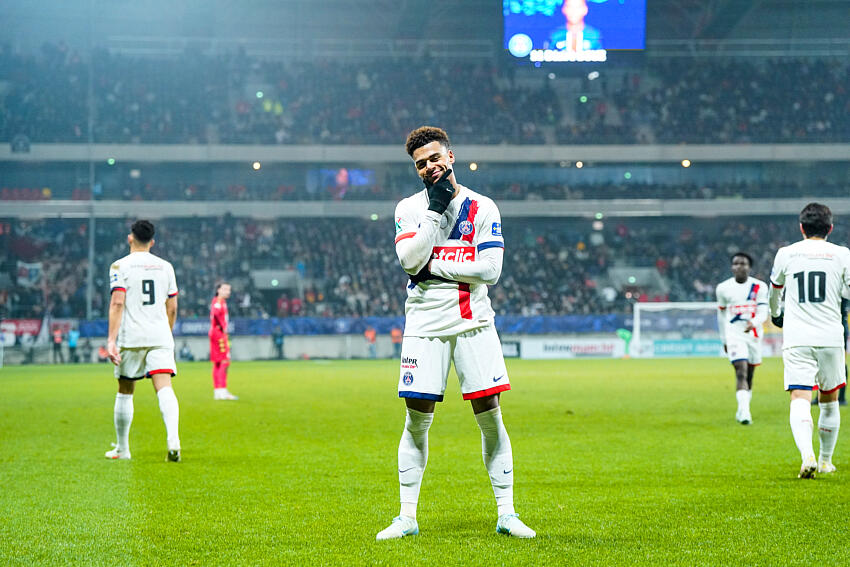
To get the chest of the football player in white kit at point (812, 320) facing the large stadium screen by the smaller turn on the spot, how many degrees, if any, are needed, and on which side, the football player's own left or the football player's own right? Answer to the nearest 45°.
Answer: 0° — they already face it

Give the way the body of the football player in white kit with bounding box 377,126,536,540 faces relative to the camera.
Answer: toward the camera

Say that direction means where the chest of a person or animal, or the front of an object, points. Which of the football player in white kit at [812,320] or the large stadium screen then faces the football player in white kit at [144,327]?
the large stadium screen

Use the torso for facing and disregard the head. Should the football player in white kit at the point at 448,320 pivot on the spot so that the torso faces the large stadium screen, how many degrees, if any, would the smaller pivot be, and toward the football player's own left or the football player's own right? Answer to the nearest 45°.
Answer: approximately 180°

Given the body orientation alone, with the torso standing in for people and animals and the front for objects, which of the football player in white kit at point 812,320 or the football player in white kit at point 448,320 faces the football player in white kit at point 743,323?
the football player in white kit at point 812,320

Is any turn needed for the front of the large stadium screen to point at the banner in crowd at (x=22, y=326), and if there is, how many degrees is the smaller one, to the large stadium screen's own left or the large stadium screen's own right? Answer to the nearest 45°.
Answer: approximately 90° to the large stadium screen's own right

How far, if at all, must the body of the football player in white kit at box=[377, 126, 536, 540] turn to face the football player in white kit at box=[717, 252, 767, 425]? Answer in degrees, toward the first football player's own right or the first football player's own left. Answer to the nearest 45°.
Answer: approximately 135° to the first football player's own left

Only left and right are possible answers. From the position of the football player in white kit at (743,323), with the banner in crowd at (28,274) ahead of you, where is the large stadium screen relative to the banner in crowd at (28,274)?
right

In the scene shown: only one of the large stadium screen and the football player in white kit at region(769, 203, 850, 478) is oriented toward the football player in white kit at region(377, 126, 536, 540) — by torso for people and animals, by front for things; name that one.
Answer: the large stadium screen

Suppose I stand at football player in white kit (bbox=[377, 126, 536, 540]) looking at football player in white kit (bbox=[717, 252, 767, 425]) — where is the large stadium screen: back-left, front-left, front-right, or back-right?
front-left

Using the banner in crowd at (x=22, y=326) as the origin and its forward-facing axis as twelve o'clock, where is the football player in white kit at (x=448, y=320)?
The football player in white kit is roughly at 12 o'clock from the banner in crowd.

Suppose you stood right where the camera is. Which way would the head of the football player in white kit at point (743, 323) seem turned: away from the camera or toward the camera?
toward the camera

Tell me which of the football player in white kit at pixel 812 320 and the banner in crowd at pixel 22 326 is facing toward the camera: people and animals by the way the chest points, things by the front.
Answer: the banner in crowd

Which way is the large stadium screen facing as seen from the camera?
toward the camera

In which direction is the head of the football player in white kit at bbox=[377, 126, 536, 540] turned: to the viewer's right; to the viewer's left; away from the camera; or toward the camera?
toward the camera

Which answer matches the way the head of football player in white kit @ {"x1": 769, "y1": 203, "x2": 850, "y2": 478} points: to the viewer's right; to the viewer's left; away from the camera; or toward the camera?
away from the camera

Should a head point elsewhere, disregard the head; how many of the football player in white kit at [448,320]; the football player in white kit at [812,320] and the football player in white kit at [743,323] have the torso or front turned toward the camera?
2

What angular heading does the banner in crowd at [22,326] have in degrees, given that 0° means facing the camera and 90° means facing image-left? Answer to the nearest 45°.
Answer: approximately 0°

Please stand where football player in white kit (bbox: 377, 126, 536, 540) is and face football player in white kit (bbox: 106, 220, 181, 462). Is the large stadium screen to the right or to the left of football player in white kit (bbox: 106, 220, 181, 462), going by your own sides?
right

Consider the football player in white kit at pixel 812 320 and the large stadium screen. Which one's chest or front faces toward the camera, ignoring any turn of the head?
the large stadium screen

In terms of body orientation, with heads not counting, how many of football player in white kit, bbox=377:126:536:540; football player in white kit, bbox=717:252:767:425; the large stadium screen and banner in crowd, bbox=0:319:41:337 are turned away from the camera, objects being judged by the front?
0

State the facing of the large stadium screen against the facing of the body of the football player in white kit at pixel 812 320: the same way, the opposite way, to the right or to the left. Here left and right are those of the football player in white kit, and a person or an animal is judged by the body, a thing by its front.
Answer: the opposite way
